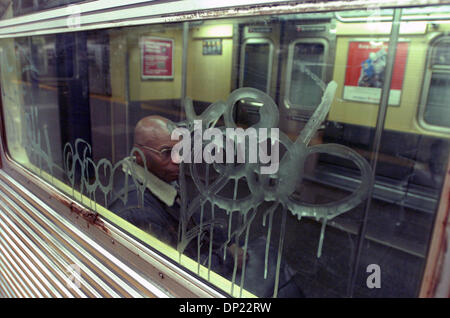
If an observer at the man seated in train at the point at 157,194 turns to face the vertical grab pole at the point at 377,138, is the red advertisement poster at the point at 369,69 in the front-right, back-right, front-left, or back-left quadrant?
front-left

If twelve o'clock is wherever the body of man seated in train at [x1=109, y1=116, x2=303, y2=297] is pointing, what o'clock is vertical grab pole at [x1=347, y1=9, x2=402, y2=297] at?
The vertical grab pole is roughly at 1 o'clock from the man seated in train.

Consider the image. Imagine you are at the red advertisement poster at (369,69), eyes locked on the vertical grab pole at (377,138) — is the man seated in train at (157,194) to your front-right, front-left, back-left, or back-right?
front-right

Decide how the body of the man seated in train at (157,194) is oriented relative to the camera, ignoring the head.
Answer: to the viewer's right

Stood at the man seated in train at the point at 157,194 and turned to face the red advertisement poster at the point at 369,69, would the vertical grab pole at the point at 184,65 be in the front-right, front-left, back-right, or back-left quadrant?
front-left
